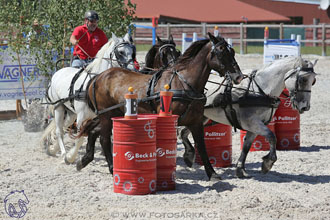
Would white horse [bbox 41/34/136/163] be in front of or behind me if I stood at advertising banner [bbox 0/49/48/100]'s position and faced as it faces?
in front

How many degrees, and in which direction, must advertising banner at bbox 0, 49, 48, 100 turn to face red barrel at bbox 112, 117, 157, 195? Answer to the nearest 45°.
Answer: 0° — it already faces it

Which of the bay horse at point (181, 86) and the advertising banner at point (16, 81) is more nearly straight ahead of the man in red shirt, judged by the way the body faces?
the bay horse

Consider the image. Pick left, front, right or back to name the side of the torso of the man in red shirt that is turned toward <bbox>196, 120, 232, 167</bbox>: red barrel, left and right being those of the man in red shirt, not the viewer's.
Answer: front

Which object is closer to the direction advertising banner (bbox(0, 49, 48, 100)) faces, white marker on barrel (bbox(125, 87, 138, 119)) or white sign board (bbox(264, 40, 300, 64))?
the white marker on barrel

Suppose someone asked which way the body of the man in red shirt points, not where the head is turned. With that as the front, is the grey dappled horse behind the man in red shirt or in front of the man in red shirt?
in front

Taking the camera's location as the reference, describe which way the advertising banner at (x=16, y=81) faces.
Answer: facing the viewer

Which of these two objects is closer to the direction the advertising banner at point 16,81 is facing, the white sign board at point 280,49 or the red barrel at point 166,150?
the red barrel

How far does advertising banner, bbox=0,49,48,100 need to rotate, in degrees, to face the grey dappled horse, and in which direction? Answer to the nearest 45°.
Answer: approximately 45° to its left

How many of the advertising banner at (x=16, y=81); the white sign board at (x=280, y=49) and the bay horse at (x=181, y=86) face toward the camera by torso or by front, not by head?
2

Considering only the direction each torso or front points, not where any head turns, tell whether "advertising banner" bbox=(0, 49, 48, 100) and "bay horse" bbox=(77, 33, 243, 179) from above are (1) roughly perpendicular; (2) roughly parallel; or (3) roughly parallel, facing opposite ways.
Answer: roughly perpendicular

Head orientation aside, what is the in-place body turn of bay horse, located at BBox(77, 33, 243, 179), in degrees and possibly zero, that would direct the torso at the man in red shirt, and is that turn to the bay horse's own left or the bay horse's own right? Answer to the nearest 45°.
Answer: approximately 135° to the bay horse's own left

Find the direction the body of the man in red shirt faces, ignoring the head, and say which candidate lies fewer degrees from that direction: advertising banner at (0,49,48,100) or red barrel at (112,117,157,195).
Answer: the red barrel

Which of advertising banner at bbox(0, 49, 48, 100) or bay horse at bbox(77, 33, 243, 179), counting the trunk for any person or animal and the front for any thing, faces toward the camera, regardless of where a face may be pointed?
the advertising banner
